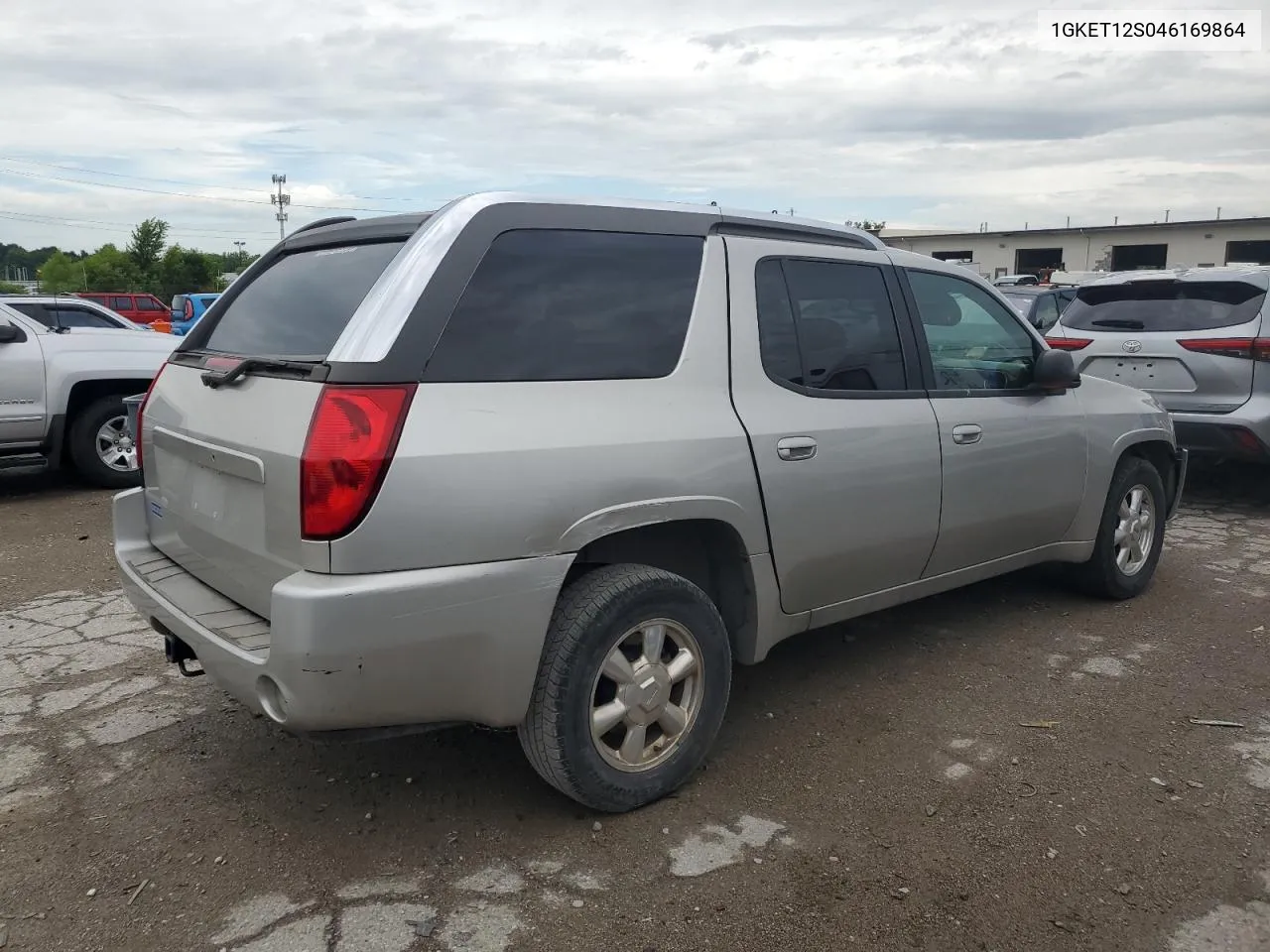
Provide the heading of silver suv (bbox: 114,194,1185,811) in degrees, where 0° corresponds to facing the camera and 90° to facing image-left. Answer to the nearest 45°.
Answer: approximately 225°

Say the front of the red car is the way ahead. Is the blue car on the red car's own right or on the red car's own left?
on the red car's own right

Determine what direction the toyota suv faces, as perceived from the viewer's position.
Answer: facing away from the viewer and to the right of the viewer

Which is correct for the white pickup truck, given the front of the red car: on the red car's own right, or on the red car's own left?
on the red car's own right

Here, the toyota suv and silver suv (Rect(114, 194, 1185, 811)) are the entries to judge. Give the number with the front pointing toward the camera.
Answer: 0

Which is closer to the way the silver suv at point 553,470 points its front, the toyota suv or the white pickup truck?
the toyota suv

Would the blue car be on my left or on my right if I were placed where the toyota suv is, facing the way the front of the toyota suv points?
on my left

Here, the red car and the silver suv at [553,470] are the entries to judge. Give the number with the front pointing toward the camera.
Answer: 0

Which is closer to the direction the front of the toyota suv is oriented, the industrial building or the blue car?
the industrial building

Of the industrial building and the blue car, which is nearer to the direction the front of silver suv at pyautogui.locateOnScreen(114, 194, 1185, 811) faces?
the industrial building

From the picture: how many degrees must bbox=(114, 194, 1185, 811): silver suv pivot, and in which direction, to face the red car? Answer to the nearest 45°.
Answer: approximately 90° to its left

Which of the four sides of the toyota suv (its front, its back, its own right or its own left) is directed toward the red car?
left

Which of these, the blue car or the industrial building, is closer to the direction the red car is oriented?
the industrial building

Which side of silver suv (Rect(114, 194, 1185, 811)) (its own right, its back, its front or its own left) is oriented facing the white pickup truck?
left

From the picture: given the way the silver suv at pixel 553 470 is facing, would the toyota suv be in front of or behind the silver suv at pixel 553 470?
in front
